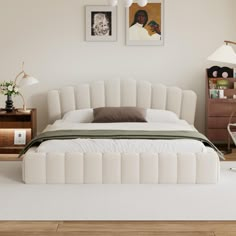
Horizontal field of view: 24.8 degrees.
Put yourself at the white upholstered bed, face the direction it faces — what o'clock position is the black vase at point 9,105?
The black vase is roughly at 5 o'clock from the white upholstered bed.

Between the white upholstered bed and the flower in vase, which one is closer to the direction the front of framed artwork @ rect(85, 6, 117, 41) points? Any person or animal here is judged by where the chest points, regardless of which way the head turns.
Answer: the white upholstered bed

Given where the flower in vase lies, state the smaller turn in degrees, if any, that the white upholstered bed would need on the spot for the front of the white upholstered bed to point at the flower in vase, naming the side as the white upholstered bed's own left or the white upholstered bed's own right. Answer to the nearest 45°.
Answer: approximately 135° to the white upholstered bed's own right

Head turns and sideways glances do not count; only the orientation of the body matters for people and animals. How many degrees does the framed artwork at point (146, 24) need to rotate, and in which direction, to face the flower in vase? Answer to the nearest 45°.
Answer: approximately 90° to its right

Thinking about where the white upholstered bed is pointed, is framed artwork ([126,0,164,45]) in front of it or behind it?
behind

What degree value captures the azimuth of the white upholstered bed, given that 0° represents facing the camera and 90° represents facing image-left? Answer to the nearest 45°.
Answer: approximately 0°

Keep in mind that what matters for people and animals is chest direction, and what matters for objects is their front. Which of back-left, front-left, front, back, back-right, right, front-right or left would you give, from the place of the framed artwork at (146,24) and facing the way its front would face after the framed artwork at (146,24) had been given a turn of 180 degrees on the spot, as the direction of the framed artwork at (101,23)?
left
